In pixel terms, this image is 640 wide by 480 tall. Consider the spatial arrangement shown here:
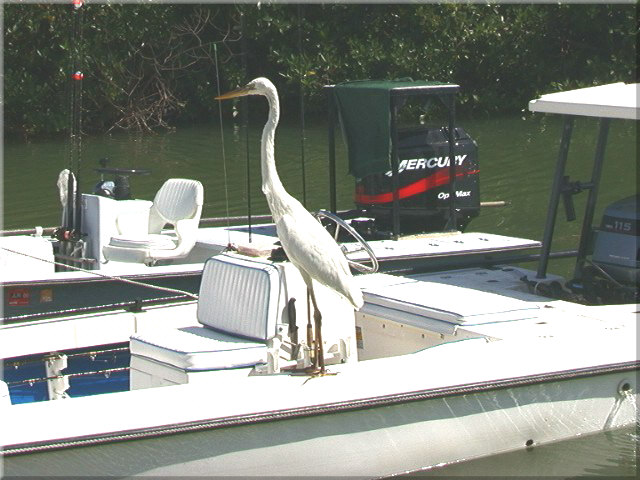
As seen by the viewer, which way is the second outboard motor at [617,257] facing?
to the viewer's left

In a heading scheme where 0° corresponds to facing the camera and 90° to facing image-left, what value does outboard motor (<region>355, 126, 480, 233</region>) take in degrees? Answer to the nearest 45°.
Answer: approximately 90°

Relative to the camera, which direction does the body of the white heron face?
to the viewer's left
